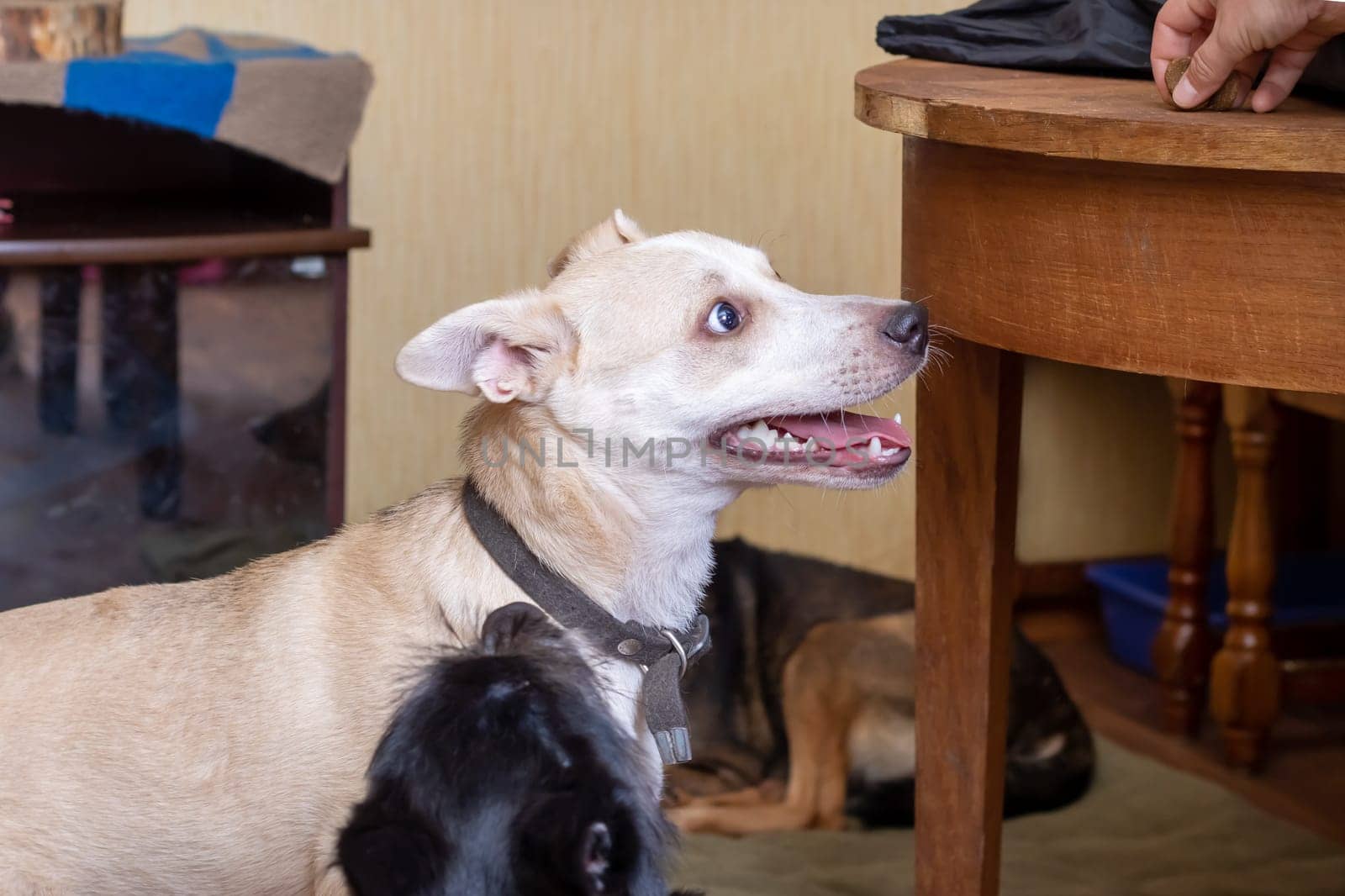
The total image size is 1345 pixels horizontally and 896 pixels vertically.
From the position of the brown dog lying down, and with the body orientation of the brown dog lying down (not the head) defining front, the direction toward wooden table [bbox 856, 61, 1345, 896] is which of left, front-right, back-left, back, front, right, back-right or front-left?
left

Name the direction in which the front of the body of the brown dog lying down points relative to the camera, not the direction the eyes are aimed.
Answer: to the viewer's left

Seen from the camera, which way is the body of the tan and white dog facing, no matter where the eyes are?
to the viewer's right

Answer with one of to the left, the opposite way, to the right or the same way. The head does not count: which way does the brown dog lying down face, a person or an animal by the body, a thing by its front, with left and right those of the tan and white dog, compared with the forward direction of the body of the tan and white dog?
the opposite way

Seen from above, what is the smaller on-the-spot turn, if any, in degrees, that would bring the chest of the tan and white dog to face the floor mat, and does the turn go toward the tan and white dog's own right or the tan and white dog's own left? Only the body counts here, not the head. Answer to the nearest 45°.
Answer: approximately 45° to the tan and white dog's own left

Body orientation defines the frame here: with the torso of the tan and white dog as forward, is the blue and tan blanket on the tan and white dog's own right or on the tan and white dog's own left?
on the tan and white dog's own left

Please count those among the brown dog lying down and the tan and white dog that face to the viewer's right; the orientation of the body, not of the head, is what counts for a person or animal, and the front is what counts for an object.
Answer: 1
